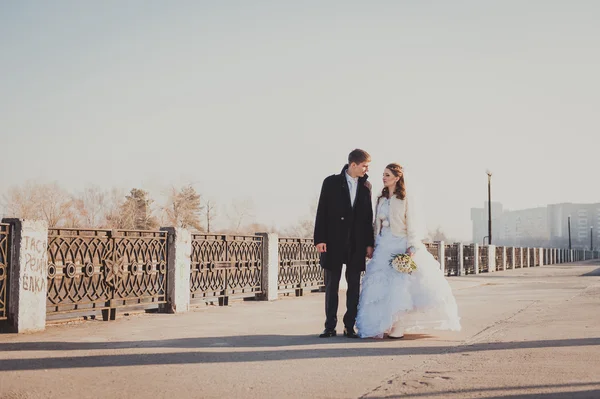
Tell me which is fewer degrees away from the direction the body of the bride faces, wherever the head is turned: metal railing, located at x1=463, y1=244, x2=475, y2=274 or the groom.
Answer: the groom

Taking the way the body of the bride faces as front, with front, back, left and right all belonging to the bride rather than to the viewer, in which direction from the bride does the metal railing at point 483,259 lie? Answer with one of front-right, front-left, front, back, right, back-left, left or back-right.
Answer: back-right

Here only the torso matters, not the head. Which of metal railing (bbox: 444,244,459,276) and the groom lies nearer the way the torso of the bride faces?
the groom

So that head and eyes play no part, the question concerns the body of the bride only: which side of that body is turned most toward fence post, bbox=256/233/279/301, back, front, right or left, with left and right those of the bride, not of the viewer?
right

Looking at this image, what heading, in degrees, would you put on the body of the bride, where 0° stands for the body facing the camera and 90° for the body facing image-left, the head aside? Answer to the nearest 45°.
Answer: approximately 45°

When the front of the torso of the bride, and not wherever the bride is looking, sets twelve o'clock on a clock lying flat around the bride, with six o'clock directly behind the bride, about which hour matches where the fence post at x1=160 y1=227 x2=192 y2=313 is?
The fence post is roughly at 3 o'clock from the bride.

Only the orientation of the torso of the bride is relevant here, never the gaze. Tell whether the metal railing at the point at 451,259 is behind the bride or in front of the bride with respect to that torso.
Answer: behind

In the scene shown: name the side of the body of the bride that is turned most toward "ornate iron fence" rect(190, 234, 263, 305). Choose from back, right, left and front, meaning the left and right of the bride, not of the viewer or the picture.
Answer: right
